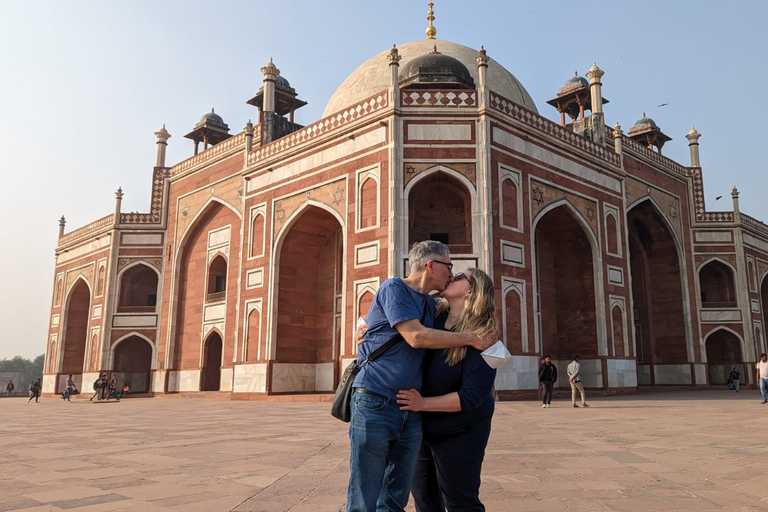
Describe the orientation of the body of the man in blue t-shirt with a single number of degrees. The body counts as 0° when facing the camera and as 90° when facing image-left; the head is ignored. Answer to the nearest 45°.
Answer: approximately 270°

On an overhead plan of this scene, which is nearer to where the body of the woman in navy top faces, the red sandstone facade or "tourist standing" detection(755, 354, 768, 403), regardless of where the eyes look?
the red sandstone facade

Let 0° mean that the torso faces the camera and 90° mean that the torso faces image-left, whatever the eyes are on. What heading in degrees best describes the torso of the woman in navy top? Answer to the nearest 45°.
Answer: approximately 90°

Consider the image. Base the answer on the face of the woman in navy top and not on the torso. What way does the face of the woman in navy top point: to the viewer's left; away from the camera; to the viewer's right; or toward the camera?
to the viewer's left

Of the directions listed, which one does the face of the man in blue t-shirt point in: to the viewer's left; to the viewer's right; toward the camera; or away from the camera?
to the viewer's right

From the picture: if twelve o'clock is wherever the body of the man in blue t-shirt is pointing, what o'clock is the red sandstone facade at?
The red sandstone facade is roughly at 9 o'clock from the man in blue t-shirt.

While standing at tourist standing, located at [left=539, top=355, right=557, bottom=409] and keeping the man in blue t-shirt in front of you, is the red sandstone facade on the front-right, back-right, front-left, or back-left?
back-right

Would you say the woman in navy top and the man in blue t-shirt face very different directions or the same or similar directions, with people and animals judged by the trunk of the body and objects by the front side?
very different directions

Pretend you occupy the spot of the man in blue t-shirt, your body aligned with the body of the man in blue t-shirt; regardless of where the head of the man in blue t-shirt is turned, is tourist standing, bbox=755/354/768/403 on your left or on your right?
on your left
